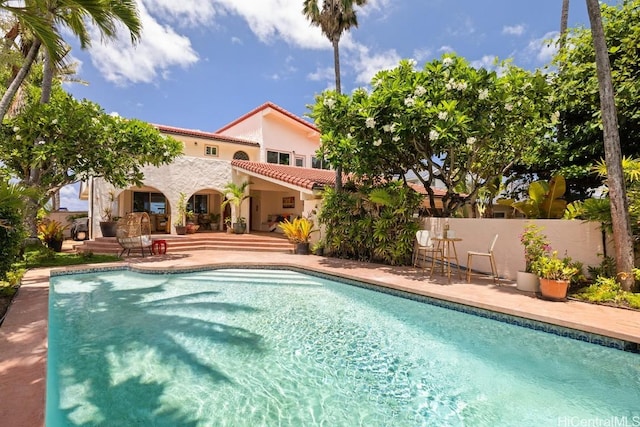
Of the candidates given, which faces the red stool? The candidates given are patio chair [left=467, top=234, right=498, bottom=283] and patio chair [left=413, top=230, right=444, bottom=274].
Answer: patio chair [left=467, top=234, right=498, bottom=283]

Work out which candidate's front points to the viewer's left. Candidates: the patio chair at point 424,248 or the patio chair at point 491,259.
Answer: the patio chair at point 491,259

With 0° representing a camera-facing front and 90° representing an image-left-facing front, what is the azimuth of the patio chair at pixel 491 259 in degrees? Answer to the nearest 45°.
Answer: approximately 90°

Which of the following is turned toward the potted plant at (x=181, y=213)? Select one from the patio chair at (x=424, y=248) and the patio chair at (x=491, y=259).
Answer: the patio chair at (x=491, y=259)

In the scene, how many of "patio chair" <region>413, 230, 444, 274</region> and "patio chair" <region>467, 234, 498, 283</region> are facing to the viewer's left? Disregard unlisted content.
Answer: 1

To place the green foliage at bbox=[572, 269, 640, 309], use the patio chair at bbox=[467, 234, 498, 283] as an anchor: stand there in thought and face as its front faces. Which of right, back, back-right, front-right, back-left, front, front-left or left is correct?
back-left

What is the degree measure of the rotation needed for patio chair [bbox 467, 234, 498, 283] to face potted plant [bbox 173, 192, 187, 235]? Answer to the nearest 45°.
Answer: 0° — it already faces it

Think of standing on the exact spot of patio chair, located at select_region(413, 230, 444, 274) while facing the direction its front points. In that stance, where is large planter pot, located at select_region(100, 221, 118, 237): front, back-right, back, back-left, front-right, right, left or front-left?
back-right

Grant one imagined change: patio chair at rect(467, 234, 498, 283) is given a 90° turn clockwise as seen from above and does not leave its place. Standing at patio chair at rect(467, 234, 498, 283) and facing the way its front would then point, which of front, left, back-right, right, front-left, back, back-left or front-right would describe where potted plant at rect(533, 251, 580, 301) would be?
back-right

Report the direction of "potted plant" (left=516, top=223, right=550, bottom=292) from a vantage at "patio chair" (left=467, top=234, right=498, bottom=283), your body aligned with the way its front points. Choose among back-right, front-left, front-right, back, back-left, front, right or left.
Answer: back-left

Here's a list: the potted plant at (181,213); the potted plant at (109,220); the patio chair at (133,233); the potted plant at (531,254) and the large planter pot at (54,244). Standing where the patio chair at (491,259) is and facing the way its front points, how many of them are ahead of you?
4
